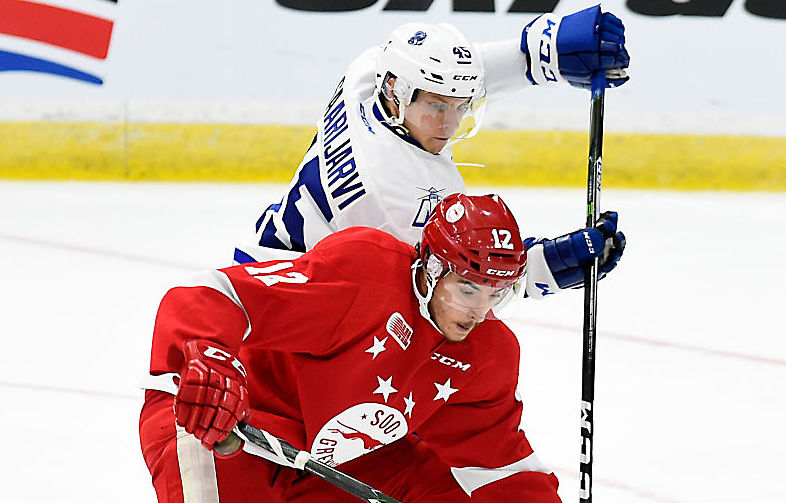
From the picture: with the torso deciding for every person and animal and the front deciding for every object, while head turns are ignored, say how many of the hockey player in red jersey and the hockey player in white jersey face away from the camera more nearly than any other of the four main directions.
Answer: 0

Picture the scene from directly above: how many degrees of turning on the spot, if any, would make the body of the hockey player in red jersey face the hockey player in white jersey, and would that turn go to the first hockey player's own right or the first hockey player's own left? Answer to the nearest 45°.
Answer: approximately 135° to the first hockey player's own left

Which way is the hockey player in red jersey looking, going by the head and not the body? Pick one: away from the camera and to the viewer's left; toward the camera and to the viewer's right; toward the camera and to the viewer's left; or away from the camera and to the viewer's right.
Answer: toward the camera and to the viewer's right

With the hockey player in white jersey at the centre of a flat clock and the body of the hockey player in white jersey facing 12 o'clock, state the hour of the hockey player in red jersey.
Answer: The hockey player in red jersey is roughly at 3 o'clock from the hockey player in white jersey.

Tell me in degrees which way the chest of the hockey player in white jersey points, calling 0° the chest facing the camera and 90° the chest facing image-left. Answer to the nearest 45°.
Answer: approximately 270°

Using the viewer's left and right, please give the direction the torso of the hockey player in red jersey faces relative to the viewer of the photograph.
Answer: facing the viewer and to the right of the viewer
